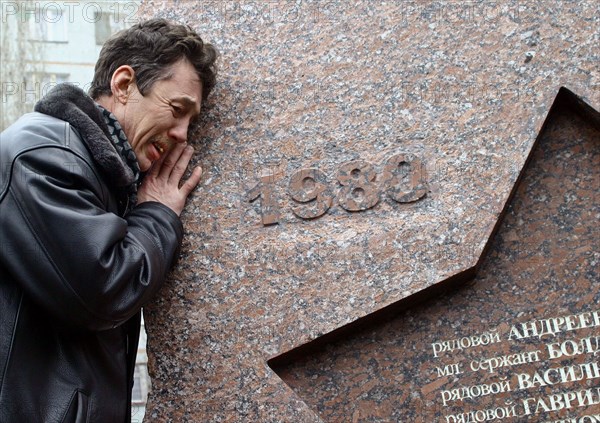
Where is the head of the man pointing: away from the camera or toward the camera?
toward the camera

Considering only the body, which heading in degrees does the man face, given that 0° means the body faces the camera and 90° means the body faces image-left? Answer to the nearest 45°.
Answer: approximately 270°

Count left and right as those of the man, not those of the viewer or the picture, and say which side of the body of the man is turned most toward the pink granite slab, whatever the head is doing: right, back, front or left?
front
